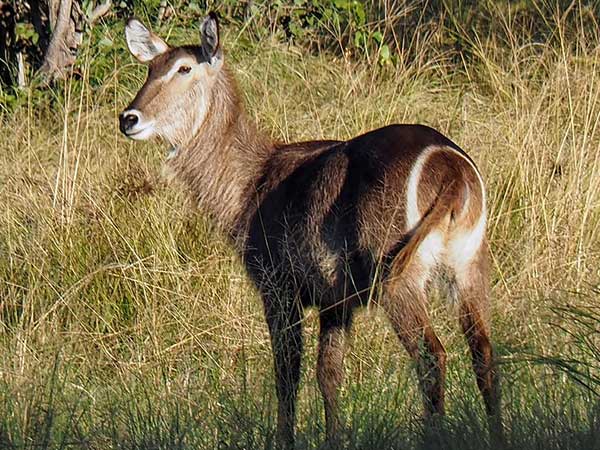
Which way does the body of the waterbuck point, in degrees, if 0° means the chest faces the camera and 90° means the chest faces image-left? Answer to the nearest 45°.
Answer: approximately 135°

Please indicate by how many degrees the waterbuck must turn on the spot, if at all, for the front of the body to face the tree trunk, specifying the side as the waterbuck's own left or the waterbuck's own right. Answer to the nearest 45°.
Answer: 0° — it already faces it
